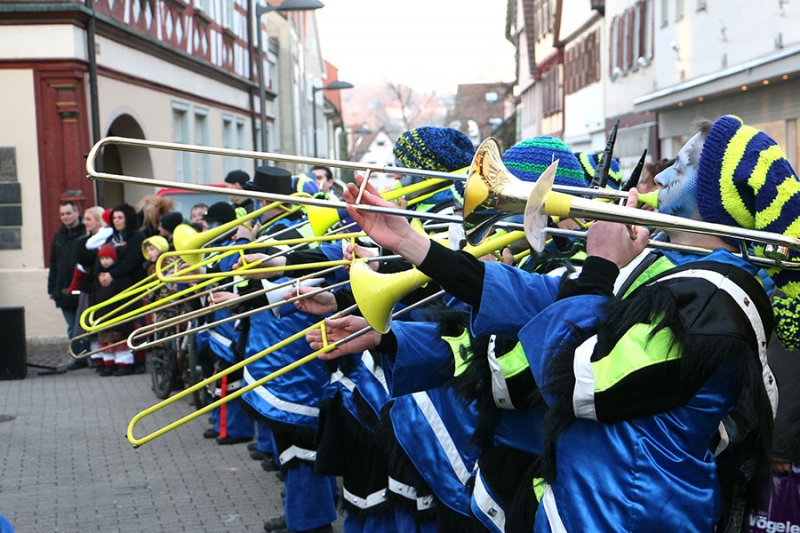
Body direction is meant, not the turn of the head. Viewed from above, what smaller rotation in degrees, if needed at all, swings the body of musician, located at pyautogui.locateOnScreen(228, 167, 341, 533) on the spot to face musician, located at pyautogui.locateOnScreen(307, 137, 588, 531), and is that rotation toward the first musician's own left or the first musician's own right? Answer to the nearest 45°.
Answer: approximately 90° to the first musician's own left

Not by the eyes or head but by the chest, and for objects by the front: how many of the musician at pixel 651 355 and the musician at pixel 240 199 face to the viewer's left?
2

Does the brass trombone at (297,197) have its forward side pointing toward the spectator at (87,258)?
no

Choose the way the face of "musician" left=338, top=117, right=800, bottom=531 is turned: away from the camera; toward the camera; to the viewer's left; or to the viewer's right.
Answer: to the viewer's left

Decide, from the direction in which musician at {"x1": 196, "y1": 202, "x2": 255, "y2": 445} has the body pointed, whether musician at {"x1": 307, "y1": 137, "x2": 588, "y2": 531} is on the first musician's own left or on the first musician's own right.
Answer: on the first musician's own left

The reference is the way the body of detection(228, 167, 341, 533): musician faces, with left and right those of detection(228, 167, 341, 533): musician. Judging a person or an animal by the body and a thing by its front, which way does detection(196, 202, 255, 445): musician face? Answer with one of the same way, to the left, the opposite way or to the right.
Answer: the same way

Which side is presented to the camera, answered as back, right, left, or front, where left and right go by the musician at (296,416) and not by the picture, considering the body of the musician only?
left

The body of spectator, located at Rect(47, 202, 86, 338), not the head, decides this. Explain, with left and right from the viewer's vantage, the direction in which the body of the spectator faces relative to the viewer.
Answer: facing the viewer and to the right of the viewer

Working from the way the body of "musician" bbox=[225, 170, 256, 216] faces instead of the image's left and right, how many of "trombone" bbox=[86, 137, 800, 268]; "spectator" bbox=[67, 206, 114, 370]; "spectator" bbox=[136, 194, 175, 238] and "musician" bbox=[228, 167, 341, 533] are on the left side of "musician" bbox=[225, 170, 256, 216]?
2

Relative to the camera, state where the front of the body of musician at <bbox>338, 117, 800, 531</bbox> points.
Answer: to the viewer's left

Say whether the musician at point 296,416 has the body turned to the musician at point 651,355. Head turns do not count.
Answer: no

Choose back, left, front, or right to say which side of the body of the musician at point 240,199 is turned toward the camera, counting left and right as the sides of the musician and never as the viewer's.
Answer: left

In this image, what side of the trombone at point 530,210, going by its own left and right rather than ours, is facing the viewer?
left

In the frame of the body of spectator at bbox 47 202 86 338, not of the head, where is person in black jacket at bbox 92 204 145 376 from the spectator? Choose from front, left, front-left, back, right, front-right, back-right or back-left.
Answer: front

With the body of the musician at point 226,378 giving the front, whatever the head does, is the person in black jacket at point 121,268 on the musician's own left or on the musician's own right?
on the musician's own right

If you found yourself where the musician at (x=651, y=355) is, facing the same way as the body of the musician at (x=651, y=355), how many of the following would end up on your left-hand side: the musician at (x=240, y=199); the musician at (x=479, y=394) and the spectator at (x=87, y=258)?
0

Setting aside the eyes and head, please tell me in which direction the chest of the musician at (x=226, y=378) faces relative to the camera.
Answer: to the viewer's left
